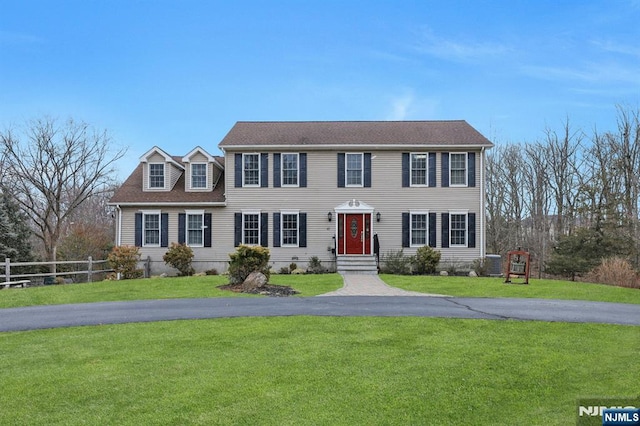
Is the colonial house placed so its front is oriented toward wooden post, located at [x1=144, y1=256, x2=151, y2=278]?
no

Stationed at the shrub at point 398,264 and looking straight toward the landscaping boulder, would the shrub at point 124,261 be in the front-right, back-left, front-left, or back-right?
front-right

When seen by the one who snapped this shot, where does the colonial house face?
facing the viewer

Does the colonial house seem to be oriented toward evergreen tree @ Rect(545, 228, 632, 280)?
no

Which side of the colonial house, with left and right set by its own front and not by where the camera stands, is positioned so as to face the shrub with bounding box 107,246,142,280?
right

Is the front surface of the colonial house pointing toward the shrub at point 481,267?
no

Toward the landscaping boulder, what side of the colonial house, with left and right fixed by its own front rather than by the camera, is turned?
front
